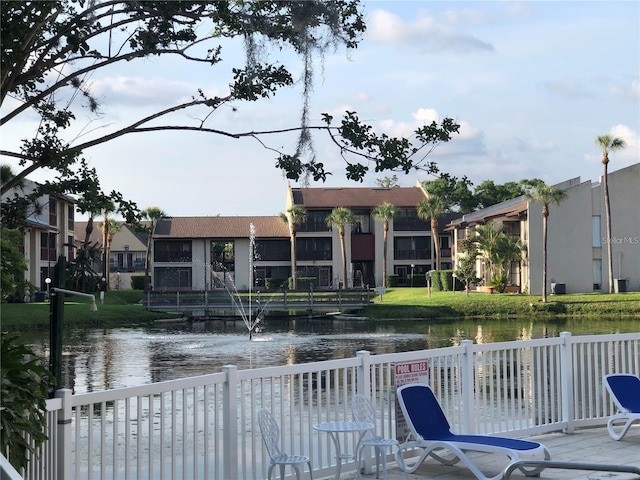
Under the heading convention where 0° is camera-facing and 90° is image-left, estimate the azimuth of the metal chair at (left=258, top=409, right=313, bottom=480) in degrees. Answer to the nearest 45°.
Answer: approximately 315°
